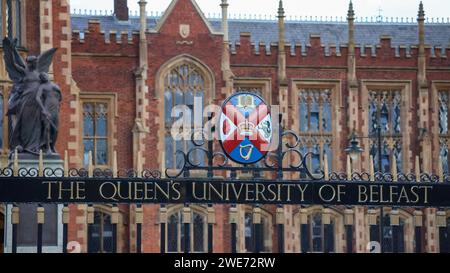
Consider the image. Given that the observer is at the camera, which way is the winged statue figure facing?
facing the viewer
